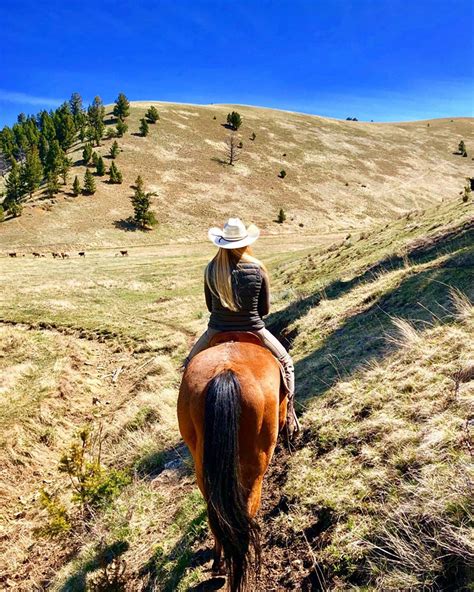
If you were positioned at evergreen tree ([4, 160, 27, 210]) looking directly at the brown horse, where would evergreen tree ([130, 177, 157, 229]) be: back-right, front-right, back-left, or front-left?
front-left

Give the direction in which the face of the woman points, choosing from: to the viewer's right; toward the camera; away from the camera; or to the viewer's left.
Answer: away from the camera

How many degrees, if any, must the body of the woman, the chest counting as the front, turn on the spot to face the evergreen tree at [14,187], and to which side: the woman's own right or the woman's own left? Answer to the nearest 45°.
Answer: approximately 45° to the woman's own left

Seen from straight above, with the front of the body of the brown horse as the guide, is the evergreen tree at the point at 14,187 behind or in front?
in front

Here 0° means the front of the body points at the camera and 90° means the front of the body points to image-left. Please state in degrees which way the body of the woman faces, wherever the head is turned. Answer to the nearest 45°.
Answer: approximately 180°

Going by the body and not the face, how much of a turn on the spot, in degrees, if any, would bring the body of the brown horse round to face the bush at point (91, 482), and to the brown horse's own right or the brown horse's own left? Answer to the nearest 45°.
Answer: approximately 45° to the brown horse's own left

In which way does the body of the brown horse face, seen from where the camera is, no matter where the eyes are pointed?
away from the camera
